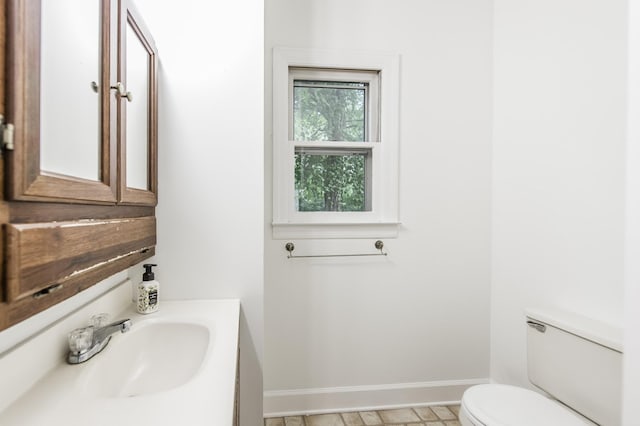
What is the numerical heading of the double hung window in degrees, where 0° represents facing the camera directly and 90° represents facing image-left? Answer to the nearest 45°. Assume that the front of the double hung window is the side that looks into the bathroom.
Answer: approximately 0°

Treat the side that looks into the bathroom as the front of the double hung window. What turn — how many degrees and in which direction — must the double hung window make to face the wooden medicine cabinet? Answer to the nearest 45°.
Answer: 0° — it already faces it

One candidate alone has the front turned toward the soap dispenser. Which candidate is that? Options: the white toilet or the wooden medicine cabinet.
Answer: the white toilet

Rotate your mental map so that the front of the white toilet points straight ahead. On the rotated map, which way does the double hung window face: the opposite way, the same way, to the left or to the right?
to the left

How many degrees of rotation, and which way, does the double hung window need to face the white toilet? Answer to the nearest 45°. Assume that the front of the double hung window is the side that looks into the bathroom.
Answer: approximately 45° to its left

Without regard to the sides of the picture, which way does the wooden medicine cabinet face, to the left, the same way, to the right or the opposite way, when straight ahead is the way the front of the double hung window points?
to the left

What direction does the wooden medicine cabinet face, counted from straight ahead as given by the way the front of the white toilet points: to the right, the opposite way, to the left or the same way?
the opposite way

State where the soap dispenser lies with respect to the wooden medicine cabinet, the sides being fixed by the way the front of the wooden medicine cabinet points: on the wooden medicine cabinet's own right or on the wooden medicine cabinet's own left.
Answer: on the wooden medicine cabinet's own left

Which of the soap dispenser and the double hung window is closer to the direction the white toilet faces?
the soap dispenser
